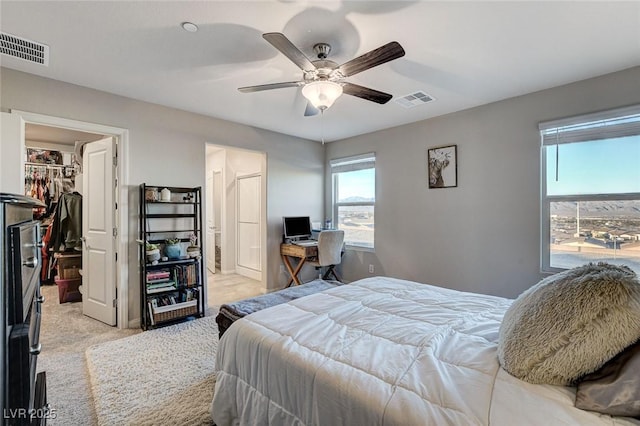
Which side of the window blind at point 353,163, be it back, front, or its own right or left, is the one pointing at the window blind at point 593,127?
left

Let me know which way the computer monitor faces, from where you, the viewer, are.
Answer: facing the viewer and to the right of the viewer

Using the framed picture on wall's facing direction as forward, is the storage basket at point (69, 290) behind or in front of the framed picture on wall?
in front

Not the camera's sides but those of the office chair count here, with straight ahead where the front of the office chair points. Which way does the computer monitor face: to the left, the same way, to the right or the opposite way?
the opposite way

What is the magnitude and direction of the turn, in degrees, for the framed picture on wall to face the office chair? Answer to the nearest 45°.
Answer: approximately 45° to its right

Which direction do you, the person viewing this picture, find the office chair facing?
facing away from the viewer and to the left of the viewer

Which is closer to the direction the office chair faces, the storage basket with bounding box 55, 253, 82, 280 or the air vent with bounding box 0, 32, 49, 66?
the storage basket

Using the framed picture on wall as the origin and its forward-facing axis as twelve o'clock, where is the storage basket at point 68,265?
The storage basket is roughly at 1 o'clock from the framed picture on wall.

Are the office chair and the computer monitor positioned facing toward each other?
yes

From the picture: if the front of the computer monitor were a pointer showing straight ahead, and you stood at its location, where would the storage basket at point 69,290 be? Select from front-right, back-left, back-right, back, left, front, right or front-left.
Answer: back-right
